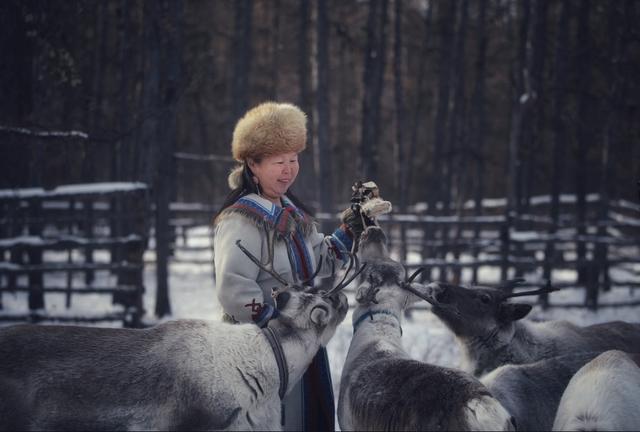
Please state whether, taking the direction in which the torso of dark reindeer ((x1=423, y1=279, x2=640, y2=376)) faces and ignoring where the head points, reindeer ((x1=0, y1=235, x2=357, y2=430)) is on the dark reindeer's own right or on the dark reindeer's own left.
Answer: on the dark reindeer's own left

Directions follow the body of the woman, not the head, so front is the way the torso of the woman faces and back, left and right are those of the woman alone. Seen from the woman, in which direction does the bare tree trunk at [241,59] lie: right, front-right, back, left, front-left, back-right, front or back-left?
back-left

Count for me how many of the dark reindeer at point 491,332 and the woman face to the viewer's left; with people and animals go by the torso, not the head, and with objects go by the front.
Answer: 1

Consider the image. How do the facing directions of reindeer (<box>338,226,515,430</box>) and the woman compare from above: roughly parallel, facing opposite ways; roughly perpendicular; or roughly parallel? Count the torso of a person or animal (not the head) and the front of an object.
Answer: roughly parallel, facing opposite ways

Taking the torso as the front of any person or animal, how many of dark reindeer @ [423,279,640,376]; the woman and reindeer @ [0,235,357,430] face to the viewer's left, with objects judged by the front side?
1

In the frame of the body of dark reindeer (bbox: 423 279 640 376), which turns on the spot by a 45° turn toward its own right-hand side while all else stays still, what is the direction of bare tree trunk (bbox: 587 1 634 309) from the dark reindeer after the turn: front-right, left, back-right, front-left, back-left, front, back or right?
front-right

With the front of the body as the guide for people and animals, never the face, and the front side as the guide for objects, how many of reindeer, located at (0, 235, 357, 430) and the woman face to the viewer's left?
0

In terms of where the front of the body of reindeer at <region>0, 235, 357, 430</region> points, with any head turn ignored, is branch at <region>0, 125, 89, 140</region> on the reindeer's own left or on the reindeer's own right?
on the reindeer's own left

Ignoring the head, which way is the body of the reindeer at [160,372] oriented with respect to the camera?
to the viewer's right

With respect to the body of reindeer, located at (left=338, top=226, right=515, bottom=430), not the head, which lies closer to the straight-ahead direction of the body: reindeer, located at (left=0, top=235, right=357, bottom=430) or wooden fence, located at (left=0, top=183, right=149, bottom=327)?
the wooden fence

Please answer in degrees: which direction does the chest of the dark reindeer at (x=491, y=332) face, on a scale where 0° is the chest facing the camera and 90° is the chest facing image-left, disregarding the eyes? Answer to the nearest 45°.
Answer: approximately 90°

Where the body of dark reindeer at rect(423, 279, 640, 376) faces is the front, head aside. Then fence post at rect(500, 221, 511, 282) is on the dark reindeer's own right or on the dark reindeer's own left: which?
on the dark reindeer's own right

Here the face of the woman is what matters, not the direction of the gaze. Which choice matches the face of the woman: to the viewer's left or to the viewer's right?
to the viewer's right

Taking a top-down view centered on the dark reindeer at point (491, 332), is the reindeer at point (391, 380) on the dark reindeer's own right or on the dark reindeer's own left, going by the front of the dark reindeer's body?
on the dark reindeer's own left

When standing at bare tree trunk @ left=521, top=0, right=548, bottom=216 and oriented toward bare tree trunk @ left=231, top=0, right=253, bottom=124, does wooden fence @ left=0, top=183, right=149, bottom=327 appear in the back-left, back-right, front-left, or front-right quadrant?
front-left

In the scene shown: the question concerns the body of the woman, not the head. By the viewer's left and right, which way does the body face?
facing the viewer and to the right of the viewer
